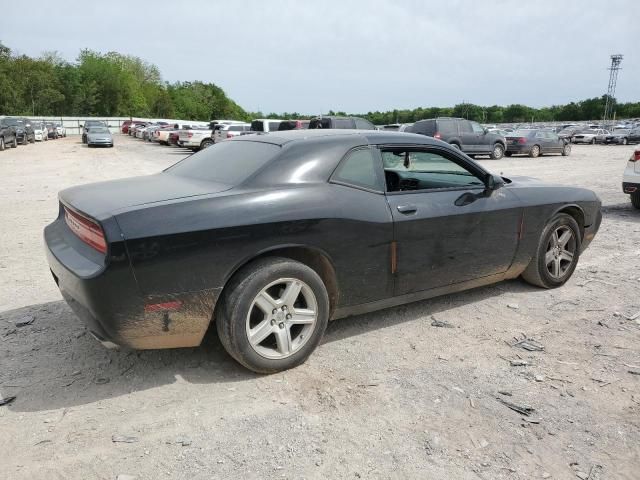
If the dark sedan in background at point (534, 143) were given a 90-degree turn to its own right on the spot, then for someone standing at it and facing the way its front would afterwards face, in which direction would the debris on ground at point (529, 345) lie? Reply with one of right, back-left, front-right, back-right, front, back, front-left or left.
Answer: front-right

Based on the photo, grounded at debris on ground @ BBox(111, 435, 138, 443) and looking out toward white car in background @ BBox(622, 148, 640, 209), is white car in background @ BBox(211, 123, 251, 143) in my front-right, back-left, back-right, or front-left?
front-left

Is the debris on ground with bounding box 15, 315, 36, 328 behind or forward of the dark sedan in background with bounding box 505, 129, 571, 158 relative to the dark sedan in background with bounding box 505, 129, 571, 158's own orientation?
behind

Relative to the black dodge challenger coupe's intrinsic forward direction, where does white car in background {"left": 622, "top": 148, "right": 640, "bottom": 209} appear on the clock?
The white car in background is roughly at 12 o'clock from the black dodge challenger coupe.

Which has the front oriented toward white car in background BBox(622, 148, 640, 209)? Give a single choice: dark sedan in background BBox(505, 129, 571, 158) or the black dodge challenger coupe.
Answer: the black dodge challenger coupe

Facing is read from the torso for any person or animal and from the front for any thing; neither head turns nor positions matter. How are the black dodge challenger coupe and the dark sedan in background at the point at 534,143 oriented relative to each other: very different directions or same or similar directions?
same or similar directions

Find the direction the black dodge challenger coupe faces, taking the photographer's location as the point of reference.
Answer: facing away from the viewer and to the right of the viewer

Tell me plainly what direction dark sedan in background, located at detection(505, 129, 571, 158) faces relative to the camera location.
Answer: facing away from the viewer and to the right of the viewer

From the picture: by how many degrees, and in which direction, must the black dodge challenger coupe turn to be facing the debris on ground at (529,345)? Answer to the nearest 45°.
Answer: approximately 45° to its right

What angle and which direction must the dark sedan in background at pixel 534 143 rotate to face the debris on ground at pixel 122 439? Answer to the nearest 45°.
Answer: approximately 135° to its right

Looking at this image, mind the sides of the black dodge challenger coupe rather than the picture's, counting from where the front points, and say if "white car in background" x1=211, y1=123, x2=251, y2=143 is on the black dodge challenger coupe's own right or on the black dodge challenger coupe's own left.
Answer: on the black dodge challenger coupe's own left

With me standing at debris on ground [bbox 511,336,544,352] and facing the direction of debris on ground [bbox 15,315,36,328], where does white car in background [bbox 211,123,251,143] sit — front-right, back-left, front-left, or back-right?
front-right
